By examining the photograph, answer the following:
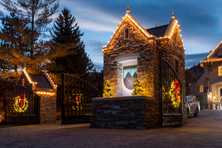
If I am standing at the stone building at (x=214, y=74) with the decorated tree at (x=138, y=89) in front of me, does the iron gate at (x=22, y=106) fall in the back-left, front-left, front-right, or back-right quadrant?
front-right

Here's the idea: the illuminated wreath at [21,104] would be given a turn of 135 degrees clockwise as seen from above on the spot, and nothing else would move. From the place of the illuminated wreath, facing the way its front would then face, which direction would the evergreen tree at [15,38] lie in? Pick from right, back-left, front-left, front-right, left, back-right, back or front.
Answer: front-right

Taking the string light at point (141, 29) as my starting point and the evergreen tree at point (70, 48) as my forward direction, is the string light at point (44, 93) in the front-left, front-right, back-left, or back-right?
front-left

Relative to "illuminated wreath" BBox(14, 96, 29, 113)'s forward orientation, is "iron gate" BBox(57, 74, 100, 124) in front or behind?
in front

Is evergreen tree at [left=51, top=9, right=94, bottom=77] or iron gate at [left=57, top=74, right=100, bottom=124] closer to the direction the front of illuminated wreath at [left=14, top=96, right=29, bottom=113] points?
the iron gate

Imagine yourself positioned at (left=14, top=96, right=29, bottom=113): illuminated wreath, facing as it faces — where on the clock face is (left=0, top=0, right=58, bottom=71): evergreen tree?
The evergreen tree is roughly at 6 o'clock from the illuminated wreath.

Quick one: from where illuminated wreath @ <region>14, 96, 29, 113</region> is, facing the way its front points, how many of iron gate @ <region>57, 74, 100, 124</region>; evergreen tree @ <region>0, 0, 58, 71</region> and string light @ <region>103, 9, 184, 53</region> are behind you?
1

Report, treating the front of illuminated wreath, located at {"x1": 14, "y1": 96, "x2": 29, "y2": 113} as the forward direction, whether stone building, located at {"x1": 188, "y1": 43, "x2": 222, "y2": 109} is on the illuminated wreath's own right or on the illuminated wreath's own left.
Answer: on the illuminated wreath's own left

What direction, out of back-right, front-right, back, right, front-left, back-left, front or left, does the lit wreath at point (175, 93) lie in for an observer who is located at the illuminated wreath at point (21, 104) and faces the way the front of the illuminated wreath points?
front-left

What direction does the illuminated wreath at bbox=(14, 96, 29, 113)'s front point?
toward the camera

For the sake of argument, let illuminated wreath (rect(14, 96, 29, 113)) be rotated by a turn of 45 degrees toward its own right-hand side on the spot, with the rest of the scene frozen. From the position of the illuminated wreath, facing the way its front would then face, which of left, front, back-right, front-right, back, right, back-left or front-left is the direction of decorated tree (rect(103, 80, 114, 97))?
left
